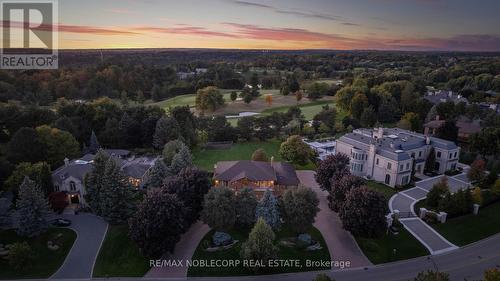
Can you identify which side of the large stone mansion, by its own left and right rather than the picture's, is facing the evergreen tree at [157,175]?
right

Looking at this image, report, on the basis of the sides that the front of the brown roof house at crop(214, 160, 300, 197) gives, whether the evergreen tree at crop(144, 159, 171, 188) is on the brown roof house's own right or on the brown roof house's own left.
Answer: on the brown roof house's own right

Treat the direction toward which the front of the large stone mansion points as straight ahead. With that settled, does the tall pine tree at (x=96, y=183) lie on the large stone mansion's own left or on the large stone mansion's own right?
on the large stone mansion's own right

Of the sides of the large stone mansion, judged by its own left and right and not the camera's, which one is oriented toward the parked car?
right

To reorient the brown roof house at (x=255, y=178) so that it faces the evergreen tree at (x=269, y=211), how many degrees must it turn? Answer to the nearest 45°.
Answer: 0° — it already faces it

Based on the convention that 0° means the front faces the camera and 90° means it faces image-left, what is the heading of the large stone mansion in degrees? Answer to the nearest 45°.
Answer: approximately 315°

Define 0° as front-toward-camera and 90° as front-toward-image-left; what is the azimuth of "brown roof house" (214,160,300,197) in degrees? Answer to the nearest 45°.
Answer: approximately 0°

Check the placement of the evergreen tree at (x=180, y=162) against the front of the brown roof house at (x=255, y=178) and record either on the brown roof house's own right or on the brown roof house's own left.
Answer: on the brown roof house's own right

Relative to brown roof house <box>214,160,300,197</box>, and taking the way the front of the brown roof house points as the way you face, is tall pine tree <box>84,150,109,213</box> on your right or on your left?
on your right

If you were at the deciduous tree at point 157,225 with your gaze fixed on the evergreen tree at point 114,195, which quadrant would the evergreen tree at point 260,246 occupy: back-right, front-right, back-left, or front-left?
back-right

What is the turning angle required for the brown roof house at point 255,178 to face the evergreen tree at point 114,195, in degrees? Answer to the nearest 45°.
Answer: approximately 45° to its right

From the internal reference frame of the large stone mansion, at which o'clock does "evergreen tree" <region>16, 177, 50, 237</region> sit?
The evergreen tree is roughly at 3 o'clock from the large stone mansion.

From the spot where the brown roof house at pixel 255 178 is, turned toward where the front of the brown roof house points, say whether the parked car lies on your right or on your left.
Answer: on your right
